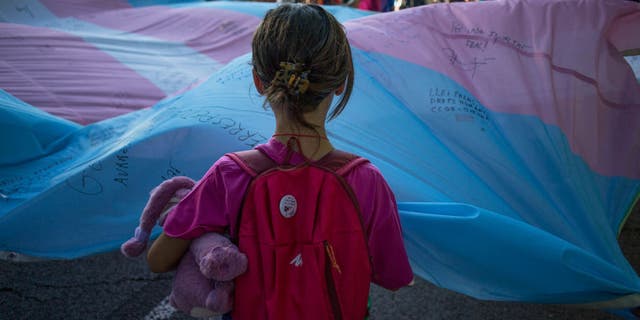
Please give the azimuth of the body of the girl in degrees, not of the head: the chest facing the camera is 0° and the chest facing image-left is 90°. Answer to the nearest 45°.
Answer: approximately 180°

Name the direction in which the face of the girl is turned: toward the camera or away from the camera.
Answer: away from the camera
